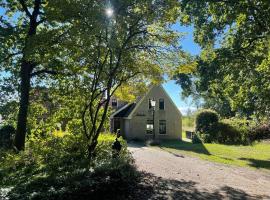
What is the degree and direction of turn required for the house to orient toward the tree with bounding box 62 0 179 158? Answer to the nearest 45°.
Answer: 0° — it already faces it

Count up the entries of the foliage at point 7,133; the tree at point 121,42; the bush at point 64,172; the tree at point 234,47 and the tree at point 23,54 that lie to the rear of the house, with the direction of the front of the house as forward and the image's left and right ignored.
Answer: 0

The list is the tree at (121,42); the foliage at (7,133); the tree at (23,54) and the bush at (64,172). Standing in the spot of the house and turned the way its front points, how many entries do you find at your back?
0

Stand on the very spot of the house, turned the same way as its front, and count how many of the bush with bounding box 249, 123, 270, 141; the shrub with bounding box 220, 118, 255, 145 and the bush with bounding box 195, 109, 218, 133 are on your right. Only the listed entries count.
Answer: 0

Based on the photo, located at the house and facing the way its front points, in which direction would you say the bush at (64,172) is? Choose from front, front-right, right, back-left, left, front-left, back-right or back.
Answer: front

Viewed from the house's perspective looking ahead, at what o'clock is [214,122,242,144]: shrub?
The shrub is roughly at 10 o'clock from the house.

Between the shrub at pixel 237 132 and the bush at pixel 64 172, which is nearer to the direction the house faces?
the bush

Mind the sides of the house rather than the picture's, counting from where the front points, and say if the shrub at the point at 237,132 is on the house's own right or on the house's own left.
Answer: on the house's own left

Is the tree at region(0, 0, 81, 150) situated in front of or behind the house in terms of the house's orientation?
in front

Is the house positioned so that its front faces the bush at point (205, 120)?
no
